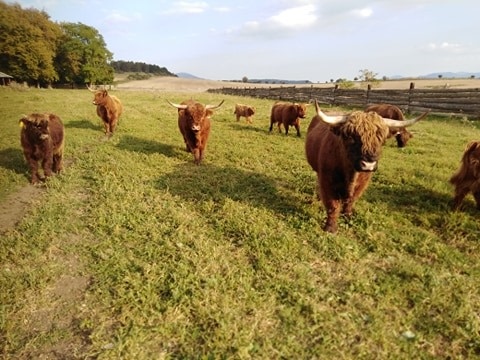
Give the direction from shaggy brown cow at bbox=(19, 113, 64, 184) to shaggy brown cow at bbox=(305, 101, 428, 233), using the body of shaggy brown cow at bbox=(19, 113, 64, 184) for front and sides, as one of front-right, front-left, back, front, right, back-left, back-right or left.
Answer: left

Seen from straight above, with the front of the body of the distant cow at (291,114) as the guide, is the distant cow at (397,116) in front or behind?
in front

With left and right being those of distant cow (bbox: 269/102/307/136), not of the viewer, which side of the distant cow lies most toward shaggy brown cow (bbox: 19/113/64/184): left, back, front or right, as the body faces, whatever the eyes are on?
right

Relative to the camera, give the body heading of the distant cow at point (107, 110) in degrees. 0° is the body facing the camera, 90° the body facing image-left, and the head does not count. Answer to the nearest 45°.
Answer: approximately 45°

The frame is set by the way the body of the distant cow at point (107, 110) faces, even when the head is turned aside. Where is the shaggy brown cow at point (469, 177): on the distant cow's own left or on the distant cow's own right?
on the distant cow's own left

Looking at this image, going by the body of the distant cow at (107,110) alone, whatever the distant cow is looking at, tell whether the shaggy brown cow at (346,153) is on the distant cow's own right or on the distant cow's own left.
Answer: on the distant cow's own left
